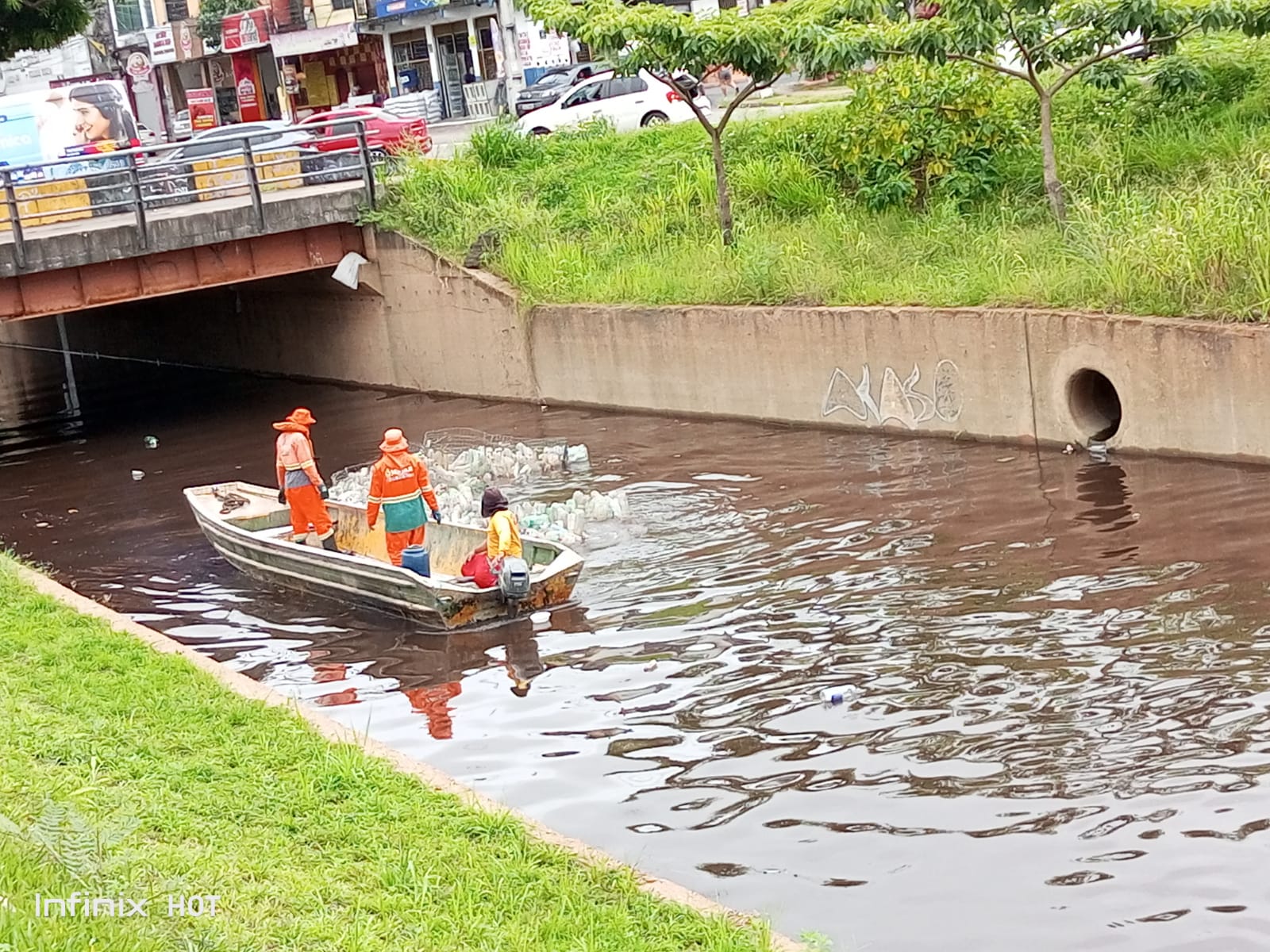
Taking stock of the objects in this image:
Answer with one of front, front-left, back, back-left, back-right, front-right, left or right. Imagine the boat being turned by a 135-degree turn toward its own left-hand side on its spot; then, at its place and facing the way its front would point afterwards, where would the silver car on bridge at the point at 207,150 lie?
back

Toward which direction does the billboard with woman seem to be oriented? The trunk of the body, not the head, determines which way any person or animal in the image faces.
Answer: toward the camera

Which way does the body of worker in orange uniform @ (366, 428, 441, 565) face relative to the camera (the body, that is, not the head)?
away from the camera

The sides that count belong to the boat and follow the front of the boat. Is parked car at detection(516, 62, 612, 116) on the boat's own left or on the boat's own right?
on the boat's own right

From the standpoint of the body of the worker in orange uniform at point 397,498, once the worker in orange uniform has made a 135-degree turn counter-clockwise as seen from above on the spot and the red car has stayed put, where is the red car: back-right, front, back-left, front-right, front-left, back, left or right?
back-right

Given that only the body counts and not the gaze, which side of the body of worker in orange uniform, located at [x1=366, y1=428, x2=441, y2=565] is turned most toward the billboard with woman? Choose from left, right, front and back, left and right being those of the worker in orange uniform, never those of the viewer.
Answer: front

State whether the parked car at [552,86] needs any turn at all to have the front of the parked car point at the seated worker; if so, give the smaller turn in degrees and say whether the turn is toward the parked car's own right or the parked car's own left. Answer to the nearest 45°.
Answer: approximately 45° to the parked car's own left

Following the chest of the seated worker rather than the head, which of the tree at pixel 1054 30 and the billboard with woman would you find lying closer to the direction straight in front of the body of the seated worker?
the billboard with woman
